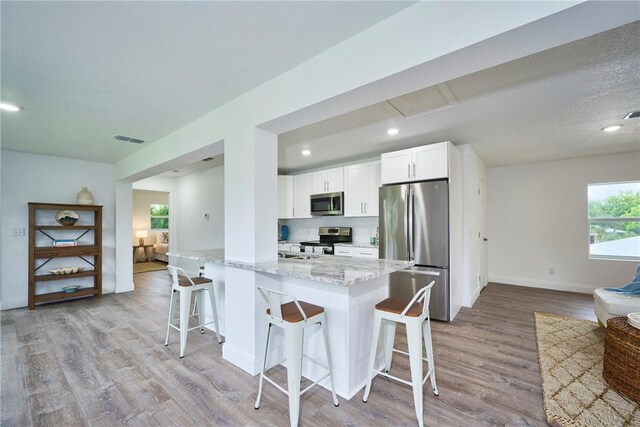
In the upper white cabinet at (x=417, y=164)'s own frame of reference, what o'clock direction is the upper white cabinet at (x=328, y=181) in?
the upper white cabinet at (x=328, y=181) is roughly at 4 o'clock from the upper white cabinet at (x=417, y=164).

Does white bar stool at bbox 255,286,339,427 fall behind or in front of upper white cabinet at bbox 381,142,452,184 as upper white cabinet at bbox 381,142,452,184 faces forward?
in front

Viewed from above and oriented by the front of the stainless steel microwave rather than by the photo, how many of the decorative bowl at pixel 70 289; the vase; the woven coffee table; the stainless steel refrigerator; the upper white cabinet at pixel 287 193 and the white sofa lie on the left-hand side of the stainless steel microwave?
3

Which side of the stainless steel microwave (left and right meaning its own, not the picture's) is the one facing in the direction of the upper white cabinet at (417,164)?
left

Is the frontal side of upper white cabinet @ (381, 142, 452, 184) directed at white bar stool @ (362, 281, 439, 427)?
yes

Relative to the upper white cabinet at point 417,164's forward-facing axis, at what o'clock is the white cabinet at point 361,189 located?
The white cabinet is roughly at 4 o'clock from the upper white cabinet.

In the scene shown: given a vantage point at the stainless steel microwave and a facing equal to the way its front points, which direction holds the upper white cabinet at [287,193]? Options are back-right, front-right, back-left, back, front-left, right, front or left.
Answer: right

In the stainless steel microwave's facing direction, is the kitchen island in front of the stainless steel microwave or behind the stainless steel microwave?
in front

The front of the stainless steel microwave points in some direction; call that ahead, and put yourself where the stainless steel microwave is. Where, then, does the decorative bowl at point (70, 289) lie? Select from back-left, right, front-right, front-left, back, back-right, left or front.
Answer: front-right

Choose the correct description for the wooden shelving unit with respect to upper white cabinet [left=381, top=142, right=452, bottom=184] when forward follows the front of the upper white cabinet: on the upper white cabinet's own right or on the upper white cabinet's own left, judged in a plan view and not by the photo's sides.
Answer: on the upper white cabinet's own right

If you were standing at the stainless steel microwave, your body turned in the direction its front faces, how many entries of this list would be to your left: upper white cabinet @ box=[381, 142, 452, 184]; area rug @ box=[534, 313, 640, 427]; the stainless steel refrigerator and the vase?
3
